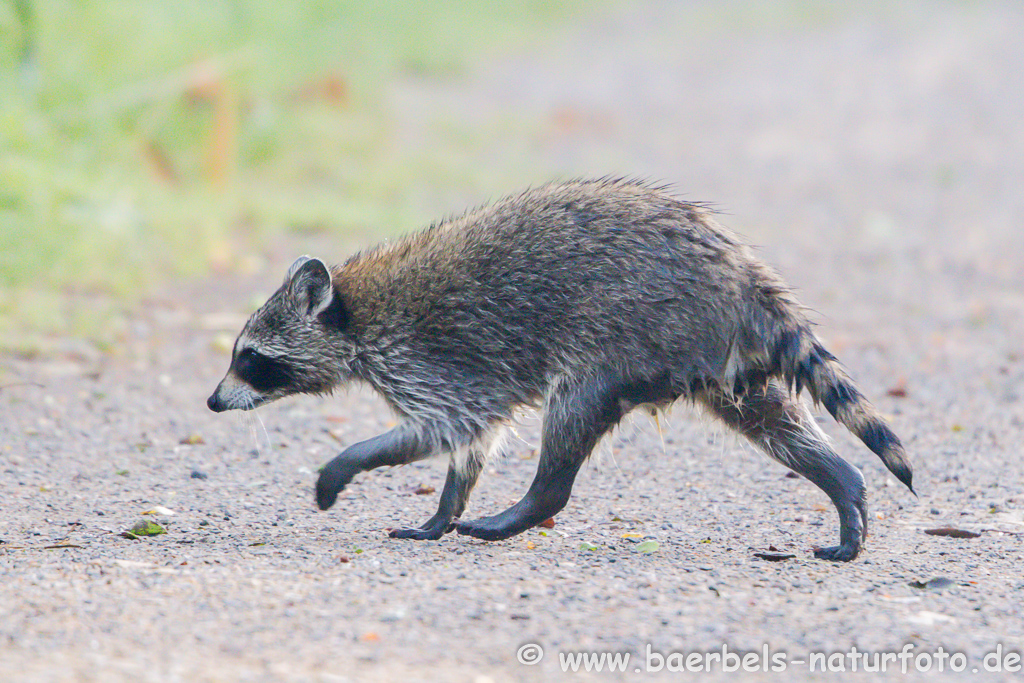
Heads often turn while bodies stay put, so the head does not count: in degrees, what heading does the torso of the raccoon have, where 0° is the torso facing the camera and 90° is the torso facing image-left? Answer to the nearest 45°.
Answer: approximately 90°
